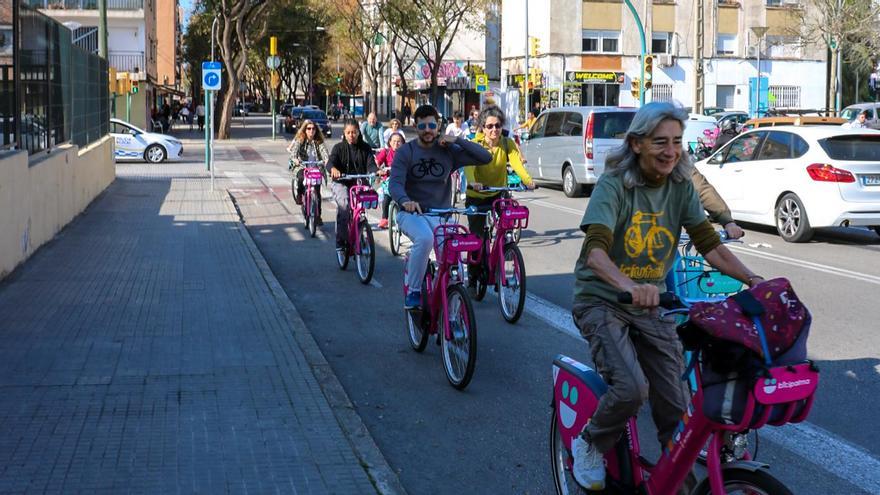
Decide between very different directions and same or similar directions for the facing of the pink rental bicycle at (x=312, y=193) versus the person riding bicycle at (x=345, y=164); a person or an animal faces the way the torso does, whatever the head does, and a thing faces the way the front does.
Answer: same or similar directions

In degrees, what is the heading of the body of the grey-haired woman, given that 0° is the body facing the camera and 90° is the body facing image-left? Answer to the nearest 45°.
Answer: approximately 315°

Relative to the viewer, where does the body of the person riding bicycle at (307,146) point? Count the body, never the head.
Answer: toward the camera

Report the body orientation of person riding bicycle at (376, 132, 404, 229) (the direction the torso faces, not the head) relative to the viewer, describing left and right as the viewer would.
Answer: facing the viewer

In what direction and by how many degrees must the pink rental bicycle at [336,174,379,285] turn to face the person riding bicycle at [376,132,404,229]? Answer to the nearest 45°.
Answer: approximately 135° to its left

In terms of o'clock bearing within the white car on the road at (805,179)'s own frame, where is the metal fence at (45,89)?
The metal fence is roughly at 10 o'clock from the white car on the road.

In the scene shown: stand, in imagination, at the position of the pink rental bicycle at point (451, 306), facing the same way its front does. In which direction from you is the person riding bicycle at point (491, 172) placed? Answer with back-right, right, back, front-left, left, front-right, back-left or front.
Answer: back-left

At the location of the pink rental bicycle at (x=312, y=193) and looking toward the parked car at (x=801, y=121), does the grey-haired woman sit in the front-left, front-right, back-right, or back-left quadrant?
back-right

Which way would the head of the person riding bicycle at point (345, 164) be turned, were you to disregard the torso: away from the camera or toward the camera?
toward the camera

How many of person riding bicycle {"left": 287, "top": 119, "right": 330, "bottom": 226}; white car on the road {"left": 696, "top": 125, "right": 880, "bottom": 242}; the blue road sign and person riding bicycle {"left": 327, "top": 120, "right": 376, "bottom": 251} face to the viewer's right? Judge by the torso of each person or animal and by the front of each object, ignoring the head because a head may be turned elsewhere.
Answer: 0

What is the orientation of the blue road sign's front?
toward the camera

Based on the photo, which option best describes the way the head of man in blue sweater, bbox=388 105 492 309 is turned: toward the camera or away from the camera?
toward the camera

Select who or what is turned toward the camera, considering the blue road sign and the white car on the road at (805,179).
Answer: the blue road sign

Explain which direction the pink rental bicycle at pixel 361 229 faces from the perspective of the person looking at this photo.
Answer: facing the viewer and to the right of the viewer

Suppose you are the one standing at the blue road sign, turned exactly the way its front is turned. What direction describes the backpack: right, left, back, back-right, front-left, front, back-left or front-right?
front

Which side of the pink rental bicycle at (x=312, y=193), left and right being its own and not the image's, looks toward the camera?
front

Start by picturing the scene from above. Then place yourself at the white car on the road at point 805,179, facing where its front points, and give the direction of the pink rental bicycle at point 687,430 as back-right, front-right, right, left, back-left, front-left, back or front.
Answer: back-left

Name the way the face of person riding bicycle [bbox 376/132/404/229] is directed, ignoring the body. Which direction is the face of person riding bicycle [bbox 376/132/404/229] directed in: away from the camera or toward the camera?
toward the camera
